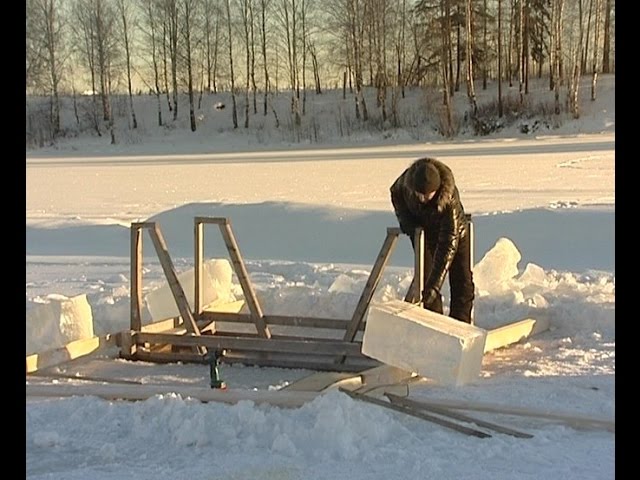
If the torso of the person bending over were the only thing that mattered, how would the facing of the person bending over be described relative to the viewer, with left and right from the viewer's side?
facing the viewer and to the left of the viewer

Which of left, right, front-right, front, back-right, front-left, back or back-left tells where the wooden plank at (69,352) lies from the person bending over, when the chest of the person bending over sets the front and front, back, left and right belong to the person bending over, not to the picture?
front-right

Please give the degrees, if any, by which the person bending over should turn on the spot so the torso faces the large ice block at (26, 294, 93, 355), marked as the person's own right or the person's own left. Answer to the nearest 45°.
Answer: approximately 45° to the person's own right

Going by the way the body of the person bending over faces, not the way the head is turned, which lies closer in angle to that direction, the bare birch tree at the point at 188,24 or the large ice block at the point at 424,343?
the large ice block

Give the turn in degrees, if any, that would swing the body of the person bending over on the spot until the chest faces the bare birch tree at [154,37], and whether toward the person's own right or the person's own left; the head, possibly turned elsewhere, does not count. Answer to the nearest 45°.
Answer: approximately 135° to the person's own right

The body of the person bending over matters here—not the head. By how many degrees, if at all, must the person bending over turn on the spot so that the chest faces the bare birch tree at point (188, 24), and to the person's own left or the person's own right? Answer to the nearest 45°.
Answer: approximately 135° to the person's own right

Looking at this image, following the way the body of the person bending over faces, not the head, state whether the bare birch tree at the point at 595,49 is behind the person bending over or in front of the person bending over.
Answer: behind

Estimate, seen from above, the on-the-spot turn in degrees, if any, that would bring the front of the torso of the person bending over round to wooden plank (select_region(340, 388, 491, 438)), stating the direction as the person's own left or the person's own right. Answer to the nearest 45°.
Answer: approximately 45° to the person's own left

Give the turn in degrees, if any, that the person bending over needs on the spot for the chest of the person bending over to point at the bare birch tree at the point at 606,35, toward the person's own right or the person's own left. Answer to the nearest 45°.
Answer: approximately 135° to the person's own right

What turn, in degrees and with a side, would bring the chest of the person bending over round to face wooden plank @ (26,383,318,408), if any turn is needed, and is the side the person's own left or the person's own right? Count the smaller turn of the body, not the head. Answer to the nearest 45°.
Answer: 0° — they already face it

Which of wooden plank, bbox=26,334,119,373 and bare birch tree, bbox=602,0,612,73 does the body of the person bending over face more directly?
the wooden plank
